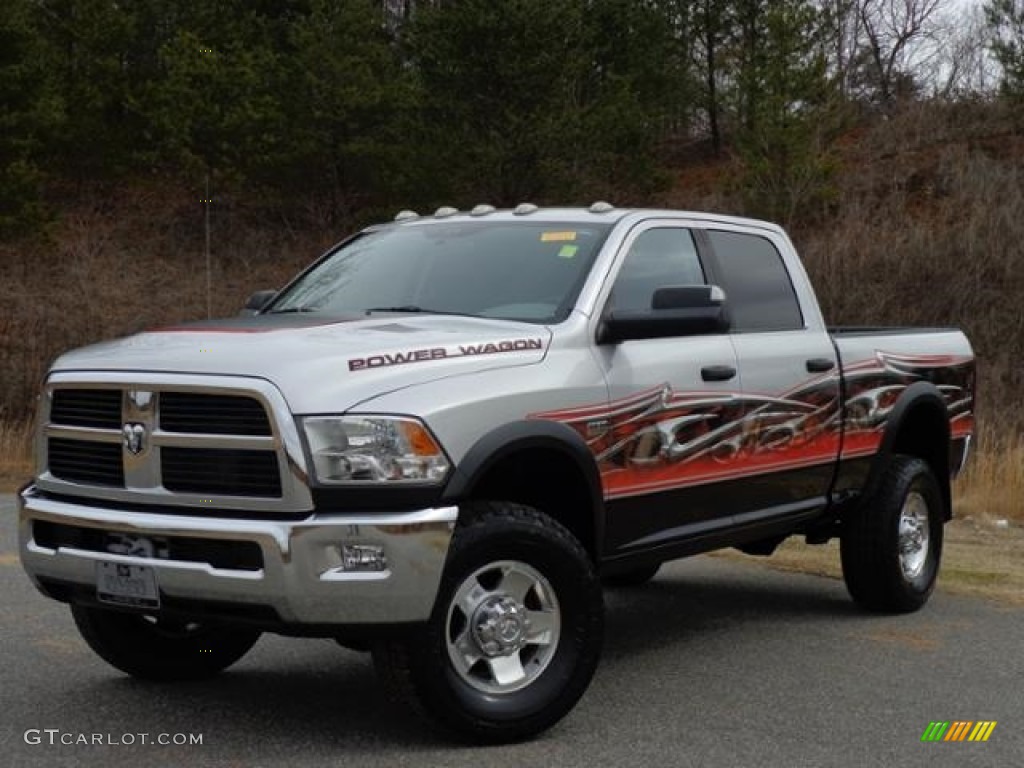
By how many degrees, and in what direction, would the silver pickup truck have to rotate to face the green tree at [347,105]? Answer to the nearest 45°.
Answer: approximately 135° to its right

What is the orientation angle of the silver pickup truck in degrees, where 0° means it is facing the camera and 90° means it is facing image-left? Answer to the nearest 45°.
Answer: approximately 45°

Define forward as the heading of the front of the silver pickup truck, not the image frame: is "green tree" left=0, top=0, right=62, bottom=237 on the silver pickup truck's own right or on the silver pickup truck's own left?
on the silver pickup truck's own right

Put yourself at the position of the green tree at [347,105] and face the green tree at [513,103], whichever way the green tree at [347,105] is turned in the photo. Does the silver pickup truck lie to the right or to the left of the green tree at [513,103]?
right

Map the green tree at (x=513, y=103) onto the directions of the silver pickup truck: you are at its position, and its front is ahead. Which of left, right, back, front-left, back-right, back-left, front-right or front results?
back-right

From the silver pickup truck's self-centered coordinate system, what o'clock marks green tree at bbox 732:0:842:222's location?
The green tree is roughly at 5 o'clock from the silver pickup truck.

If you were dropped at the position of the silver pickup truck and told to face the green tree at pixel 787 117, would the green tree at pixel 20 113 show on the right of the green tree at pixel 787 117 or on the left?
left

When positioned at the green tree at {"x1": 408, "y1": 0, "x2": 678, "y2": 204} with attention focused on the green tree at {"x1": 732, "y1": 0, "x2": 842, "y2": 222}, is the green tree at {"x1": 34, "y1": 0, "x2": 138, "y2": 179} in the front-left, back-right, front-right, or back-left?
back-left

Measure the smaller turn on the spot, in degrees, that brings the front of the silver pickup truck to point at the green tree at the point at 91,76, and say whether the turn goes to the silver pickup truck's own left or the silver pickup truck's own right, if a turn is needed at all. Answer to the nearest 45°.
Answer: approximately 135° to the silver pickup truck's own right
